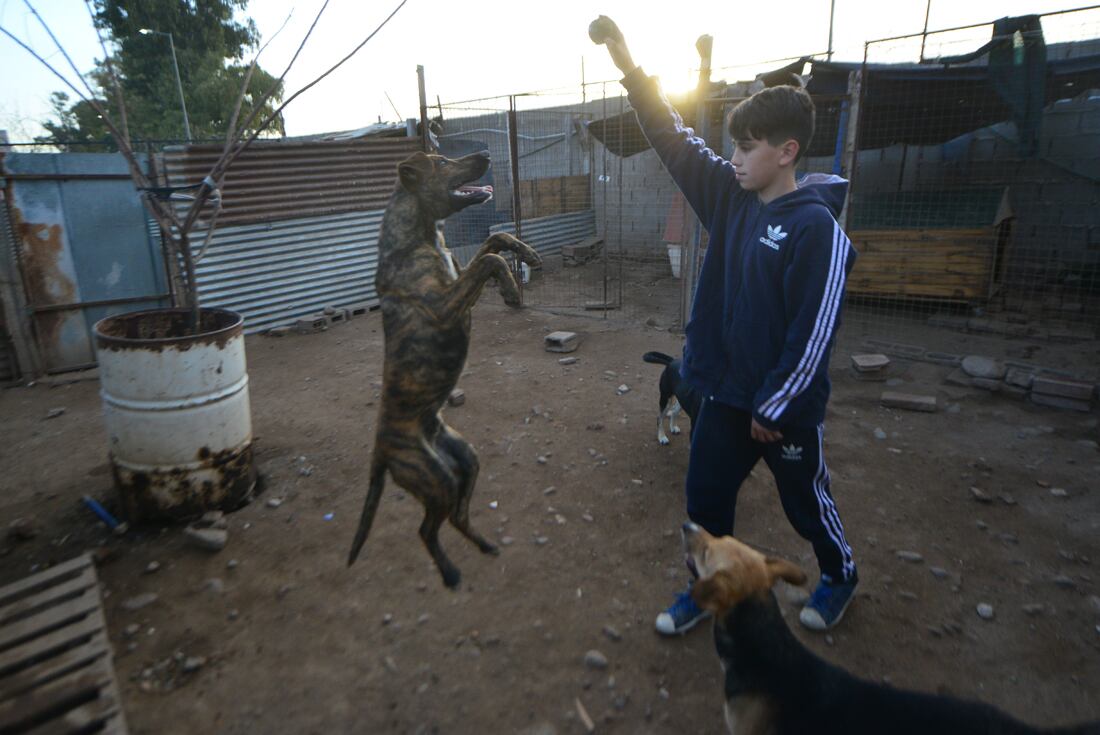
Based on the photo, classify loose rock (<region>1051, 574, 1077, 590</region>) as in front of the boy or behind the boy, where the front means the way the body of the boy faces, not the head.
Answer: behind

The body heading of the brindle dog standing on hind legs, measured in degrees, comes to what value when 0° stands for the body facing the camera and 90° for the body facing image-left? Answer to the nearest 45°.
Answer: approximately 270°

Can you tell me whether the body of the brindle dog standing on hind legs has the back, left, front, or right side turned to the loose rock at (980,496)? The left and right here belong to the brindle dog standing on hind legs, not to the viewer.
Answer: front

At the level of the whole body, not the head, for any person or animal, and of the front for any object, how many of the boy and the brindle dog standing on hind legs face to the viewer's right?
1

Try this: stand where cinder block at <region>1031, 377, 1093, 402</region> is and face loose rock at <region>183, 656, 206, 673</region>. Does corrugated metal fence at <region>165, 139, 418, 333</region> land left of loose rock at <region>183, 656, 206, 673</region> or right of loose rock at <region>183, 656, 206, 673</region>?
right

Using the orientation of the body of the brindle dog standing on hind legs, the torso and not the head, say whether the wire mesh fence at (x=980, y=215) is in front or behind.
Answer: in front

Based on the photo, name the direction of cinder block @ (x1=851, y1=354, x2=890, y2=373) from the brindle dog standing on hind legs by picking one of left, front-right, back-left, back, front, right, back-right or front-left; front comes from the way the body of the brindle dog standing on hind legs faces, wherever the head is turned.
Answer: front-left

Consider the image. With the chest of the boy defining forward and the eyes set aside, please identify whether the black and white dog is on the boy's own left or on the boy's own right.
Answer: on the boy's own right

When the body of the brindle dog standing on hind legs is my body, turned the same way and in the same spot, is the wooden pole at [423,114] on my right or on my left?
on my left

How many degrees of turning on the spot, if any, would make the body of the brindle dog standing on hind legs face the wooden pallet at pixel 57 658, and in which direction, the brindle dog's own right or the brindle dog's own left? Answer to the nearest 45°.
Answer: approximately 180°

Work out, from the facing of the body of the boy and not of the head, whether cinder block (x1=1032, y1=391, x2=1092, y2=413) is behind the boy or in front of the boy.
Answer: behind

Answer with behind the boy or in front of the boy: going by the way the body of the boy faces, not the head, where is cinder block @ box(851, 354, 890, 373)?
behind

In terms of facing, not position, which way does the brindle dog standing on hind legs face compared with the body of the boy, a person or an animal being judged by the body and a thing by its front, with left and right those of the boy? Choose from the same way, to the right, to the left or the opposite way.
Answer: the opposite way

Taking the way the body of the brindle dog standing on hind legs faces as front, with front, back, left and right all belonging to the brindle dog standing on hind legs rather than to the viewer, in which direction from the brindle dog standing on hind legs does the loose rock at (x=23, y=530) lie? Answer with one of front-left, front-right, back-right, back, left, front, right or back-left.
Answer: back-left

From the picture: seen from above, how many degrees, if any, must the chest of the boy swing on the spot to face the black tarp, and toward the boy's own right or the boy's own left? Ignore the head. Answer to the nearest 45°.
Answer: approximately 135° to the boy's own right

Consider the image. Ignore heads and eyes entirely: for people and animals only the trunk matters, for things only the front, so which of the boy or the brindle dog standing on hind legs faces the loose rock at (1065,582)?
the brindle dog standing on hind legs

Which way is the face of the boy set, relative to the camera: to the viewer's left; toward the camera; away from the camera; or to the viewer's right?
to the viewer's left

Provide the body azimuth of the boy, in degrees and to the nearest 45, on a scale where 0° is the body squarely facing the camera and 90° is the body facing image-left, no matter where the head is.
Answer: approximately 45°
